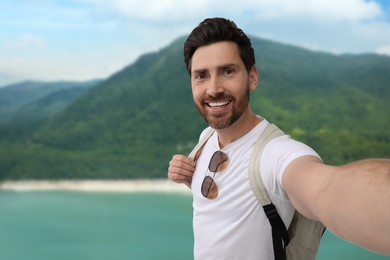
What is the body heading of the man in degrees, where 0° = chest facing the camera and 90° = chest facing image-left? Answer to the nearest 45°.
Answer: approximately 45°

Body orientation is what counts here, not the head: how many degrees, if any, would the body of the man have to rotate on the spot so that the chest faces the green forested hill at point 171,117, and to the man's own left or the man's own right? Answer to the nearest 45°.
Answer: approximately 135° to the man's own right
